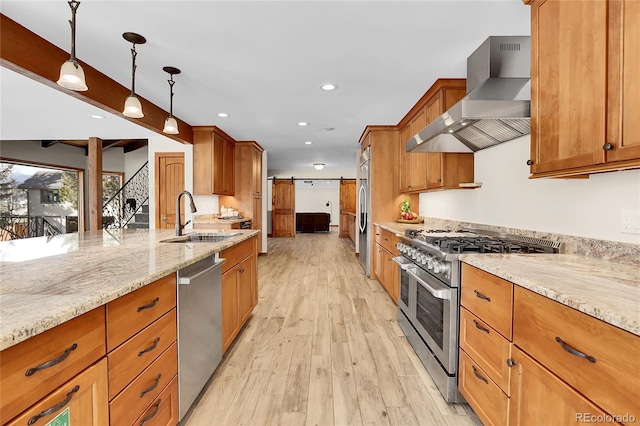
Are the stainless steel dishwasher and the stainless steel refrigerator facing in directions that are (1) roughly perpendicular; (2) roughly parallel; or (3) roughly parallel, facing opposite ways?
roughly parallel, facing opposite ways

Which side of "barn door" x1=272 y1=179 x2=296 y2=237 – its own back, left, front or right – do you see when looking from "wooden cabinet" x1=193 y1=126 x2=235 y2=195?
front

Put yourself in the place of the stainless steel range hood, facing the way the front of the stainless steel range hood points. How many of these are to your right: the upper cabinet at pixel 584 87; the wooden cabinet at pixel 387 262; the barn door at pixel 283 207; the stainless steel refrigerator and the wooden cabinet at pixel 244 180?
4

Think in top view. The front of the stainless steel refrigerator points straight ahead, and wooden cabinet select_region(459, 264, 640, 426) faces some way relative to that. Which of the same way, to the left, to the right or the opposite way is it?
the same way

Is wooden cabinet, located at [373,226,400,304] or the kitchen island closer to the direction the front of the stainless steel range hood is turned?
the kitchen island

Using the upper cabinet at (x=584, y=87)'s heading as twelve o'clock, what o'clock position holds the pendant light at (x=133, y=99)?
The pendant light is roughly at 1 o'clock from the upper cabinet.

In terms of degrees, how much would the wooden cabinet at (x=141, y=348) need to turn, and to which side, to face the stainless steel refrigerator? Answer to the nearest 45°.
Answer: approximately 90° to its left

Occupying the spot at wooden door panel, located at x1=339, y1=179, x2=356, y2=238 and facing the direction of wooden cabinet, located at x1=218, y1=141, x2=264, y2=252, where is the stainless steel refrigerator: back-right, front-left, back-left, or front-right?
front-left

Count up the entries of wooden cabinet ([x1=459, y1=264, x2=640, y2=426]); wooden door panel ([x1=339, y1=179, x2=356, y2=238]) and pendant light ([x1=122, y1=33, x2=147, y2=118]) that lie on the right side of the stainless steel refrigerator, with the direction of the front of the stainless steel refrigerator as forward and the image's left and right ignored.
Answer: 1

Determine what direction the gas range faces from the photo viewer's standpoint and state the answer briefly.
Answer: facing the viewer and to the left of the viewer

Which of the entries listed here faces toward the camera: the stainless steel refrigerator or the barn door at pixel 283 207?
the barn door

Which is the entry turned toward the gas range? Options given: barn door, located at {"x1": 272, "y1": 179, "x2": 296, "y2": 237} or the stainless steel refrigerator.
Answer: the barn door

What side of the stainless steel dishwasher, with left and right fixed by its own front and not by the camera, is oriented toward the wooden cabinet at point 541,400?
front
